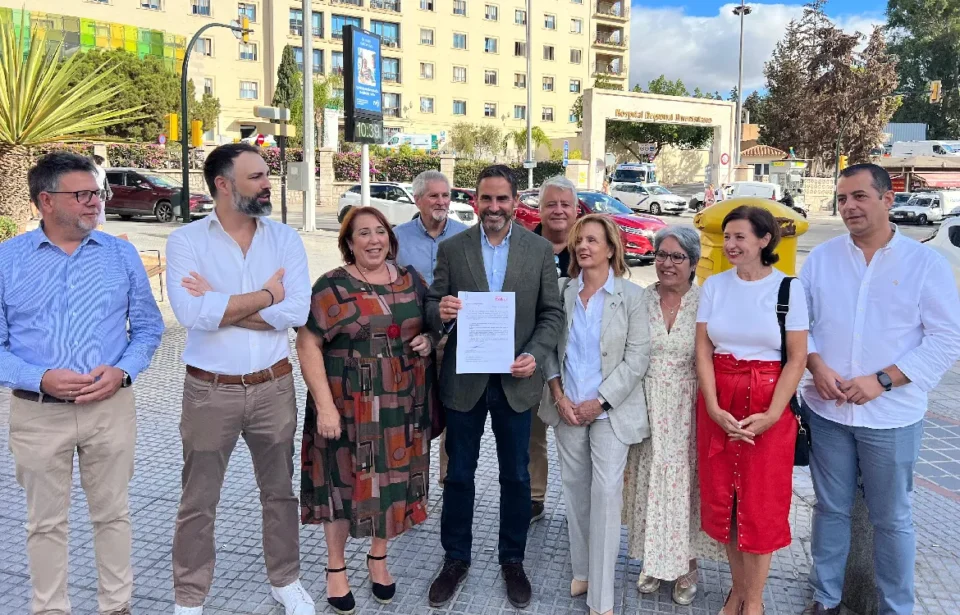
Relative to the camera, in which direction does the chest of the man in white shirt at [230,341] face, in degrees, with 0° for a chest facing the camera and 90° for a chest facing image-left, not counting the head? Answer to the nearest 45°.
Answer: approximately 0°

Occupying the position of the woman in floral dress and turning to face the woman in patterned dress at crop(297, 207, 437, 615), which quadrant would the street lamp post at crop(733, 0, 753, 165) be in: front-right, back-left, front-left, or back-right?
back-right

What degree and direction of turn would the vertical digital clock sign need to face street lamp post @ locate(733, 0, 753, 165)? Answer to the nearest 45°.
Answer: approximately 90° to its left

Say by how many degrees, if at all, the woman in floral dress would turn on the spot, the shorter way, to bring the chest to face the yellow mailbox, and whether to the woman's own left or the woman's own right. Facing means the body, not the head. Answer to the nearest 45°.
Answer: approximately 180°

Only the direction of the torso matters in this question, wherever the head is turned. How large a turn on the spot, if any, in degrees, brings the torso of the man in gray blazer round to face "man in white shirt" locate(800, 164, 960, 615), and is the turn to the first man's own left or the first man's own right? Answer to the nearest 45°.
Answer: approximately 90° to the first man's own left
